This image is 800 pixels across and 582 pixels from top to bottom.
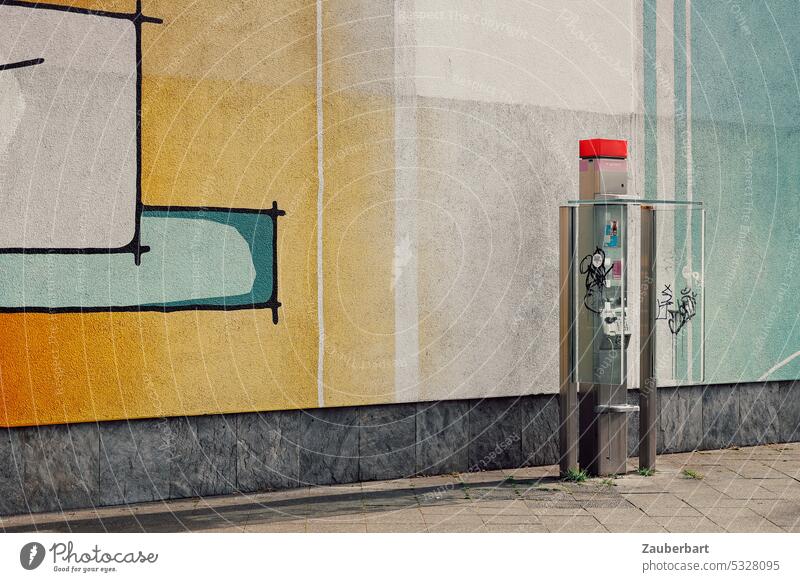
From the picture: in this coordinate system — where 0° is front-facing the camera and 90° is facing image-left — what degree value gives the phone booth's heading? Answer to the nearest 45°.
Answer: approximately 315°
